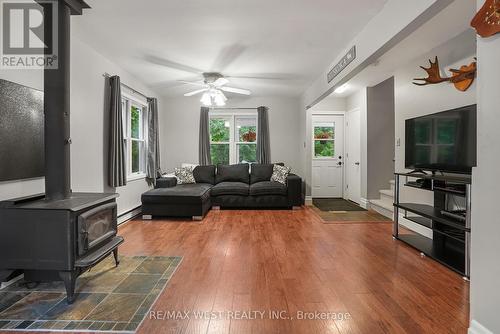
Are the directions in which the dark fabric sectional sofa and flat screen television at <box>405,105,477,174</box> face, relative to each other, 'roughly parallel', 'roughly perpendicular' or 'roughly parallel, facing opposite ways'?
roughly perpendicular

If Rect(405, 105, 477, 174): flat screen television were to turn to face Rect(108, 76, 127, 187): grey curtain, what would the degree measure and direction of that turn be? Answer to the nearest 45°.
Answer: approximately 45° to its right

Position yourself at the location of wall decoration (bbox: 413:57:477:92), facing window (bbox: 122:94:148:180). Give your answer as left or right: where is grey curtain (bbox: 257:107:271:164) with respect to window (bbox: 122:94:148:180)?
right

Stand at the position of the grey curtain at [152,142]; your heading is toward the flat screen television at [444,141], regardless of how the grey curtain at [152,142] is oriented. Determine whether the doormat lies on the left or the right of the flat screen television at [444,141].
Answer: left

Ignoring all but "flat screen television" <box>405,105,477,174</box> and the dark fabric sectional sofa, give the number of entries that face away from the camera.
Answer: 0

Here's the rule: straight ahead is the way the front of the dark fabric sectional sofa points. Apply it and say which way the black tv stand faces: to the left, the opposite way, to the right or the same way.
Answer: to the right

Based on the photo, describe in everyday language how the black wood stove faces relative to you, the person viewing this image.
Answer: facing the viewer and to the right of the viewer

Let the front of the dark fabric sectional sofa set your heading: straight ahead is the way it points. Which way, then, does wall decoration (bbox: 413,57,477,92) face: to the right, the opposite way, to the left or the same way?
to the right

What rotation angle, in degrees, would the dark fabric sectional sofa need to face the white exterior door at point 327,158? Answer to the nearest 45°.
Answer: approximately 135° to its left

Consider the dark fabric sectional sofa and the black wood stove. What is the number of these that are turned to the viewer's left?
0
